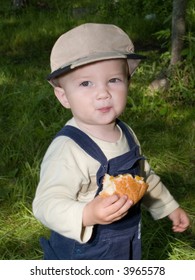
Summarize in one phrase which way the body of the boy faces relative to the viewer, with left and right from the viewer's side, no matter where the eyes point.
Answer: facing the viewer and to the right of the viewer
